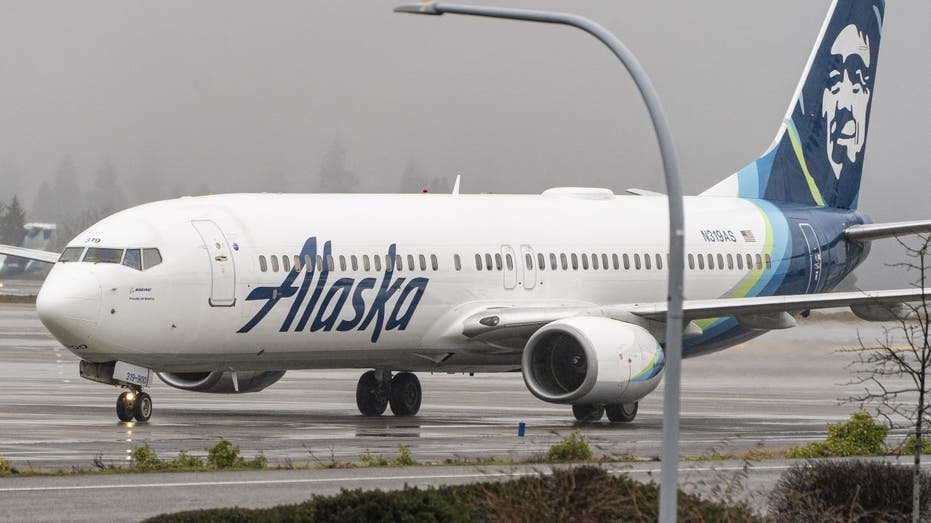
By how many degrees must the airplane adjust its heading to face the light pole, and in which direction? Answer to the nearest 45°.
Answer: approximately 45° to its left

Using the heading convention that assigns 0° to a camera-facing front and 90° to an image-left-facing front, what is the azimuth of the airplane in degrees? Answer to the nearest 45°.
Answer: approximately 45°
